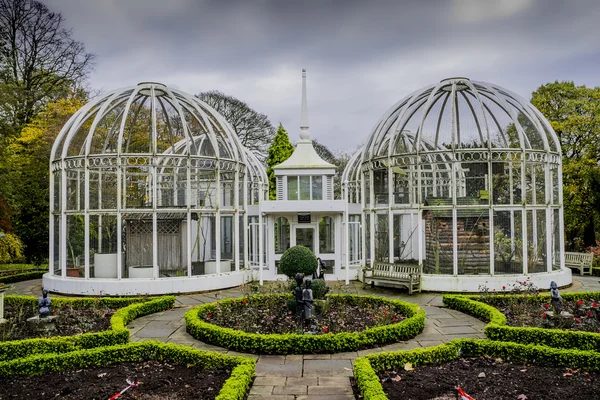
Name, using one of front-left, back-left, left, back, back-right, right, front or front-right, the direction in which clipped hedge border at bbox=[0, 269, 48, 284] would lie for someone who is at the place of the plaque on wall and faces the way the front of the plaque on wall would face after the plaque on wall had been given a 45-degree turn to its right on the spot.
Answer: front-right

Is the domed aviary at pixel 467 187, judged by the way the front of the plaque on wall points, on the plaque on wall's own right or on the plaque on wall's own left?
on the plaque on wall's own left

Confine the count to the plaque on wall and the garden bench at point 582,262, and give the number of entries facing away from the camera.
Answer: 0

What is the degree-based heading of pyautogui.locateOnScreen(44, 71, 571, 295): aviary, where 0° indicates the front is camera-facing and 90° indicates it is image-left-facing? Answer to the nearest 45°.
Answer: approximately 0°

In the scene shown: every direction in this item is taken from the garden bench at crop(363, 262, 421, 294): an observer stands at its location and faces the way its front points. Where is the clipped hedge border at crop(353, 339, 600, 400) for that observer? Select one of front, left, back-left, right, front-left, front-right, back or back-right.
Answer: front-left

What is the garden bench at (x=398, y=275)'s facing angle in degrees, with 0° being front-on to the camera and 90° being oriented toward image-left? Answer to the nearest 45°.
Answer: approximately 45°

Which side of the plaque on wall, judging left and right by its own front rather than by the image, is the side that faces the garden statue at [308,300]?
front

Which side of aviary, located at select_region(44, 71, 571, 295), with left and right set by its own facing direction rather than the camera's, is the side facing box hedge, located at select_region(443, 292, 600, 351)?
front
